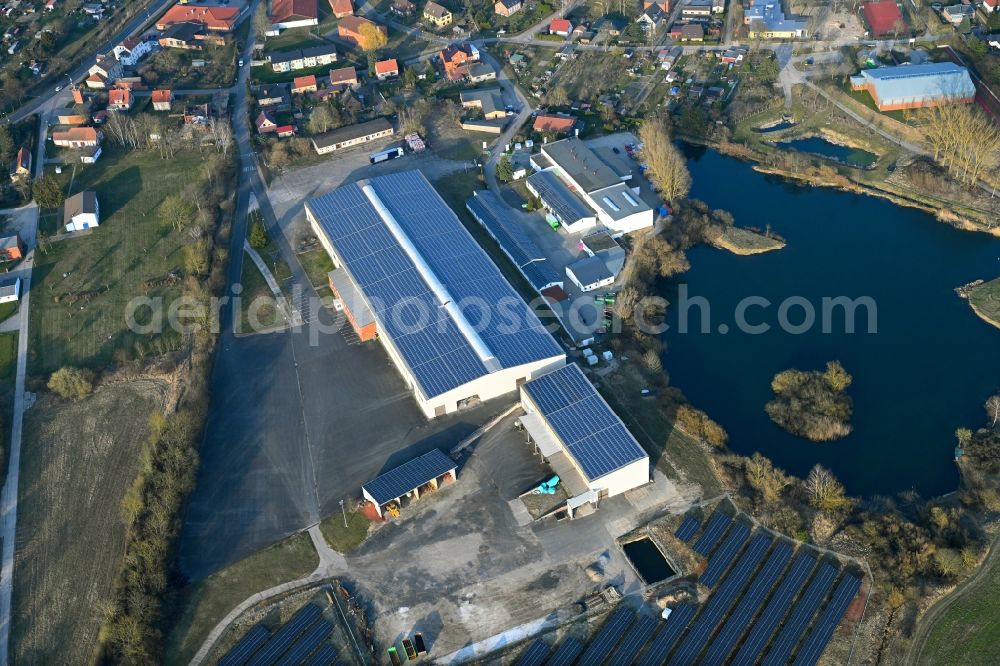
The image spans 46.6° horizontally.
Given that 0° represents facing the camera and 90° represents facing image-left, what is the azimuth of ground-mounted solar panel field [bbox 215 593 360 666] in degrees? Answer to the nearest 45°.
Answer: approximately 315°

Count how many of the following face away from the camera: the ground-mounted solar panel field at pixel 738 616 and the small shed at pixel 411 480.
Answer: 0

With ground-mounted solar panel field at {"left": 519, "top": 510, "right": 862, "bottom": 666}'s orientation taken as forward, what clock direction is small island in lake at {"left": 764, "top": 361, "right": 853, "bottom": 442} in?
The small island in lake is roughly at 8 o'clock from the ground-mounted solar panel field.

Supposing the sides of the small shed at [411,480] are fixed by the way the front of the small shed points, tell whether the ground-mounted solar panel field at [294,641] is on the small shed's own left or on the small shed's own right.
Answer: on the small shed's own right

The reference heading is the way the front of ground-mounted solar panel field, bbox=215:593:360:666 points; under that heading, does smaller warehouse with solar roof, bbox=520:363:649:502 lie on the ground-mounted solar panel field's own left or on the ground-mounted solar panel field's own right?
on the ground-mounted solar panel field's own left

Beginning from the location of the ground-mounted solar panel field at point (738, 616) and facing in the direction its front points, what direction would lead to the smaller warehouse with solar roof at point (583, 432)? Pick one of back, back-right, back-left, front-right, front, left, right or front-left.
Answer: back

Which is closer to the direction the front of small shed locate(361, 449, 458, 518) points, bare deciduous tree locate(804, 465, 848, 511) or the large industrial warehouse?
the bare deciduous tree

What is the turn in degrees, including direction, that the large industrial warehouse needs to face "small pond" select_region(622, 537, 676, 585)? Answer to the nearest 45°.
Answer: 0° — it already faces it

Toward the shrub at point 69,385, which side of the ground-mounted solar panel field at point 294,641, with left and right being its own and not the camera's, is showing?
back

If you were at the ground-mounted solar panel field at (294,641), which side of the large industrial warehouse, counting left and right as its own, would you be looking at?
right

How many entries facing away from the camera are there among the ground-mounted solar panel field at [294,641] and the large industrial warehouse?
0
